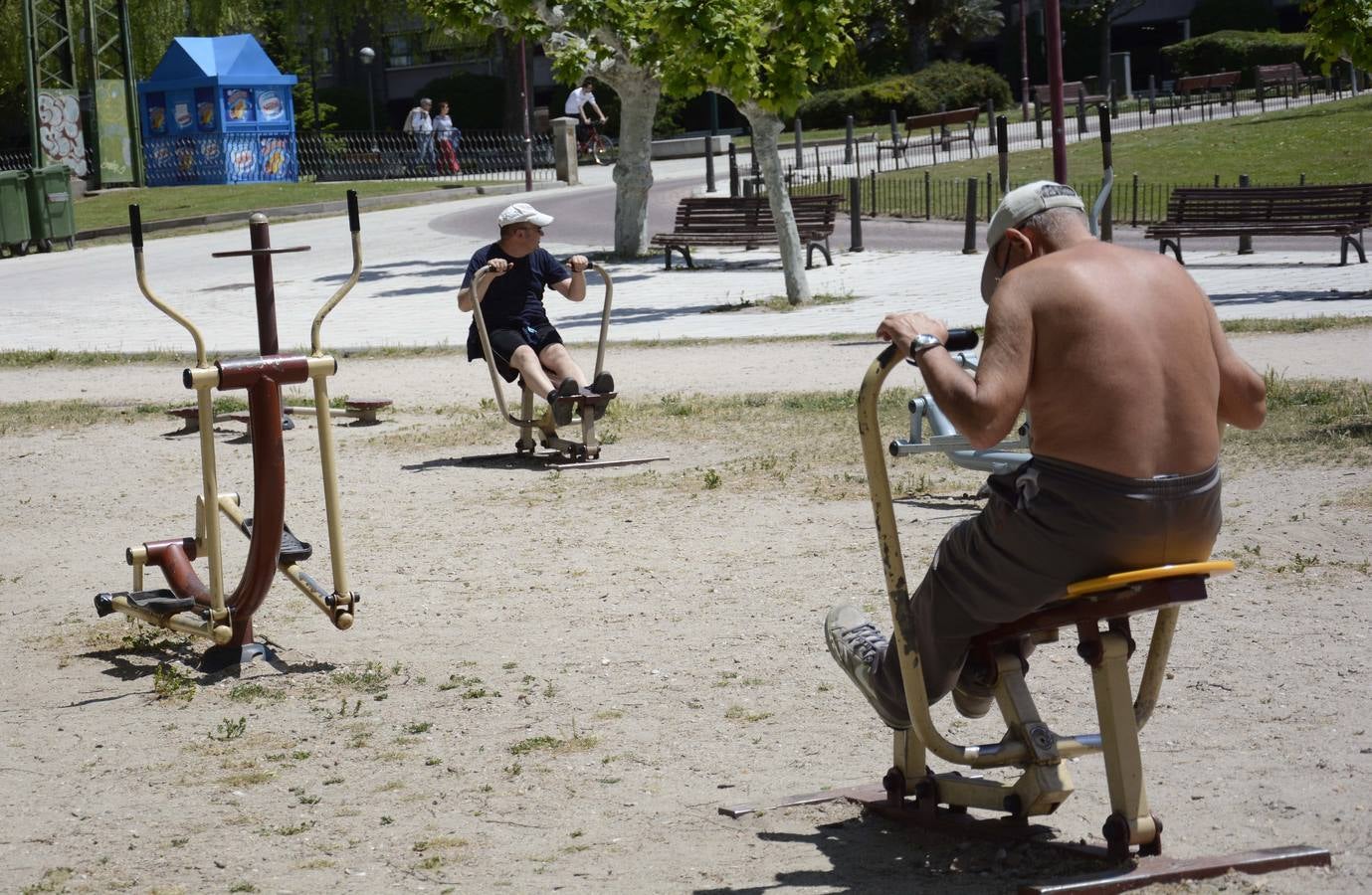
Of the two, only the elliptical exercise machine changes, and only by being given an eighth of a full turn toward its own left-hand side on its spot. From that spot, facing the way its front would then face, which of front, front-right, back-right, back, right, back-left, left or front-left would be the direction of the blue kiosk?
left

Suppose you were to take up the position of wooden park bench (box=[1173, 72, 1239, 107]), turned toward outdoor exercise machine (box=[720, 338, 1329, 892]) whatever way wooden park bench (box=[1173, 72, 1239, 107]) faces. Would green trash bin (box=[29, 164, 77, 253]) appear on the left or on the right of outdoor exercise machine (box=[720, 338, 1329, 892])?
right

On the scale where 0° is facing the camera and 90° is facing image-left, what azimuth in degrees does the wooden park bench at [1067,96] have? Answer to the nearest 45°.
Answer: approximately 315°

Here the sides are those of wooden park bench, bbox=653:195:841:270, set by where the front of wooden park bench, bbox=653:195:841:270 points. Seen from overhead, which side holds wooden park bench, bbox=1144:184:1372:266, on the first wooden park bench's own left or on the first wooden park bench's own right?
on the first wooden park bench's own left

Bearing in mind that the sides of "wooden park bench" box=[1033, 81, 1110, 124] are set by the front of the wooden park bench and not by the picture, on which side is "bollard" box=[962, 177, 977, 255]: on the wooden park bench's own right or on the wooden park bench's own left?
on the wooden park bench's own right

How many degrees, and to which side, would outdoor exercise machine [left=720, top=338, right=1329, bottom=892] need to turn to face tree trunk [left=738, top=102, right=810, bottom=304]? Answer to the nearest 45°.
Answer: approximately 45° to its right

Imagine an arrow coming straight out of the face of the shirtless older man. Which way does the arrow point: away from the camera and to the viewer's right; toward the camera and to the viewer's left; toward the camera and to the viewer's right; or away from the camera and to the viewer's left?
away from the camera and to the viewer's left

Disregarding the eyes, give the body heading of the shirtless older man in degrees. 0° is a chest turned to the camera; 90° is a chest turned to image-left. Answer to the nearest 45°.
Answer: approximately 135°

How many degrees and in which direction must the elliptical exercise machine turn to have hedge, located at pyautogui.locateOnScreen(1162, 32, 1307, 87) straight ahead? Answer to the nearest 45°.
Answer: approximately 90° to its left
